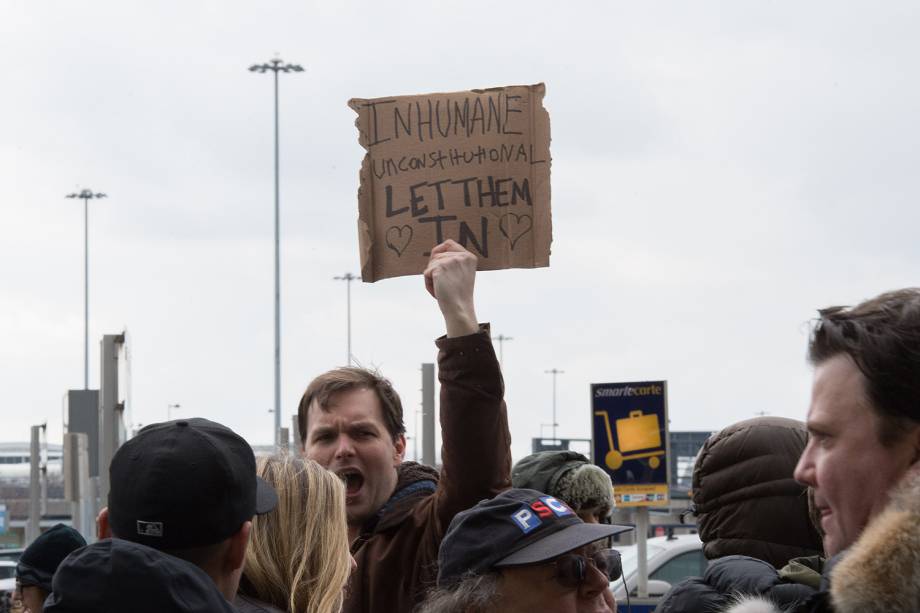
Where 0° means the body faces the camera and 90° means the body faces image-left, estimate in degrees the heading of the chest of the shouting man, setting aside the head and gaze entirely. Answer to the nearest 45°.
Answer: approximately 45°

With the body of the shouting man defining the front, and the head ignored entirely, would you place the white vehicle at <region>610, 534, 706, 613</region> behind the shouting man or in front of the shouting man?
behind

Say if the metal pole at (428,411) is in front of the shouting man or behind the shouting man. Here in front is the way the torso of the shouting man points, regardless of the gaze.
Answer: behind

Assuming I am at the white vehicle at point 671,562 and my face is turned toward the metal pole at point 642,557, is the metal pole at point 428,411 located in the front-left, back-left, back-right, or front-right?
back-right
